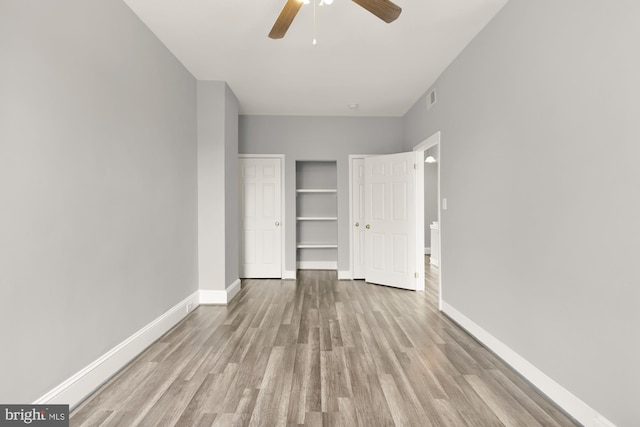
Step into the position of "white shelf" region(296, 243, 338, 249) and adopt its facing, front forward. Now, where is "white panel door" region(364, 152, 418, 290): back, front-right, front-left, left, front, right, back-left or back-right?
front-left

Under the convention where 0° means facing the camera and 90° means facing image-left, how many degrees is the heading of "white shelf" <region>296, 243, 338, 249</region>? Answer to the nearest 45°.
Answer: approximately 0°

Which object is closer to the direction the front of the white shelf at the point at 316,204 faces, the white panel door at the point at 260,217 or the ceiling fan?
the ceiling fan

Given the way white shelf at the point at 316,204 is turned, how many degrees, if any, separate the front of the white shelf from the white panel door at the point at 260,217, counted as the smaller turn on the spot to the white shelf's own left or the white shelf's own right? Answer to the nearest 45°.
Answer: approximately 45° to the white shelf's own right

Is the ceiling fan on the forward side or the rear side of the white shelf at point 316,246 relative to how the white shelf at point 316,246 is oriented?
on the forward side

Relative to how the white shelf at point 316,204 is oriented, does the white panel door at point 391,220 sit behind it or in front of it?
in front

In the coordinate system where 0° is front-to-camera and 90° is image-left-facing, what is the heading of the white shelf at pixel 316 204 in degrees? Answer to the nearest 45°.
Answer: approximately 0°
